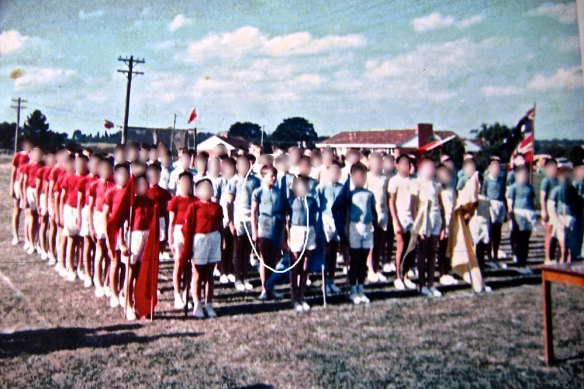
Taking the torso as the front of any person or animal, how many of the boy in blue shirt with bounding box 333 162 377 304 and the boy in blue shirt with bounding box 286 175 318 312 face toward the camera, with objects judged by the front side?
2

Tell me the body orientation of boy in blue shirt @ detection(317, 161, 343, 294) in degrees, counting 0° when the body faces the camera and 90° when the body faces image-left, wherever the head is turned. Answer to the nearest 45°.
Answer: approximately 315°

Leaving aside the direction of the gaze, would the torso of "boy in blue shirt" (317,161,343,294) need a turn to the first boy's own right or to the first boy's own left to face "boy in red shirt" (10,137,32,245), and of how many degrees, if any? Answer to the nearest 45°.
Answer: approximately 135° to the first boy's own right

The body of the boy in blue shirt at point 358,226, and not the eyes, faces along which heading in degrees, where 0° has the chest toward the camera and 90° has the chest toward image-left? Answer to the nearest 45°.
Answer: approximately 0°

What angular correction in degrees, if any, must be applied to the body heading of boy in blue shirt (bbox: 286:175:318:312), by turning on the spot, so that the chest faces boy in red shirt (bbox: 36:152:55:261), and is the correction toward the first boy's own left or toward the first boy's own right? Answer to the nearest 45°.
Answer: approximately 90° to the first boy's own right
